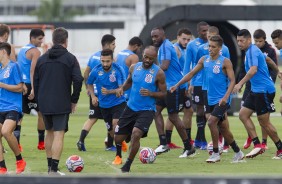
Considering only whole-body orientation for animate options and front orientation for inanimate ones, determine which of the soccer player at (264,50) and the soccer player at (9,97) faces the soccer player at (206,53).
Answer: the soccer player at (264,50)

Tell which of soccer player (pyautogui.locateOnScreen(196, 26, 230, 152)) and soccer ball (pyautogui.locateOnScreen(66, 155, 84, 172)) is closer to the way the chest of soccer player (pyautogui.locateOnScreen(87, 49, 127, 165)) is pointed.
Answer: the soccer ball

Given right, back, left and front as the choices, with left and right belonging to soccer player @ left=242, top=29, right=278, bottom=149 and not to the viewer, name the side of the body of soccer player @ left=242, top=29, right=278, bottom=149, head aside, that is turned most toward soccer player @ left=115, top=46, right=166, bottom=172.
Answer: front

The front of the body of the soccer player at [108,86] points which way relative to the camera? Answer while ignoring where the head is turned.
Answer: toward the camera

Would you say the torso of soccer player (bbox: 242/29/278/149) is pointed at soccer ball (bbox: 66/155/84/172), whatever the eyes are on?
yes

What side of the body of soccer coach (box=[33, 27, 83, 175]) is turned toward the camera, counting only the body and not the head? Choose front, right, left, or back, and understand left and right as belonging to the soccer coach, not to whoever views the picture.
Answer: back
